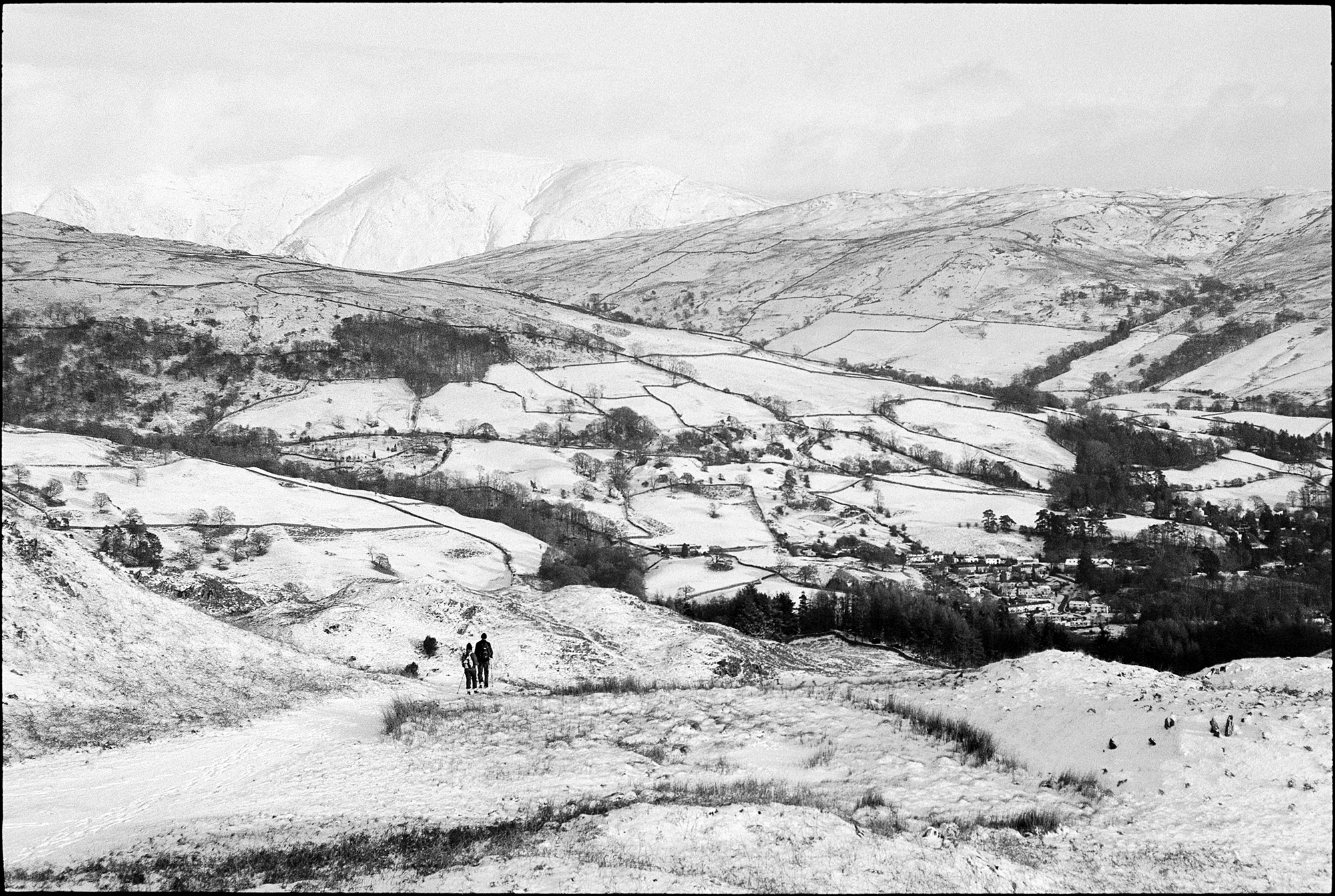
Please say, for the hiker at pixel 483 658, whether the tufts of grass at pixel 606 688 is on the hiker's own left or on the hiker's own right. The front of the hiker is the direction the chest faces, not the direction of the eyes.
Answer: on the hiker's own right

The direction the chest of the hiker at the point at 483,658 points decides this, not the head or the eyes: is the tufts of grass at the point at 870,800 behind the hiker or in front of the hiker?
behind

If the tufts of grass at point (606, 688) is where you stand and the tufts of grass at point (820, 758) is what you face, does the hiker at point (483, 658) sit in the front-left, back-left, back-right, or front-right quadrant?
back-right

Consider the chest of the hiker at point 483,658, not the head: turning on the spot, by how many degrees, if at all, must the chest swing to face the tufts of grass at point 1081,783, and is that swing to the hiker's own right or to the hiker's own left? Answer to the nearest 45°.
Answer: approximately 135° to the hiker's own right

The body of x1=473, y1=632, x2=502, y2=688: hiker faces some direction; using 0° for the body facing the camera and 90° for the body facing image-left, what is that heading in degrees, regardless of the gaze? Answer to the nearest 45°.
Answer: approximately 180°

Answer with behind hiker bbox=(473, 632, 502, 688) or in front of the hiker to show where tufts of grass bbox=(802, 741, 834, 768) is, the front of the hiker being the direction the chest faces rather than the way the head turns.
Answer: behind
